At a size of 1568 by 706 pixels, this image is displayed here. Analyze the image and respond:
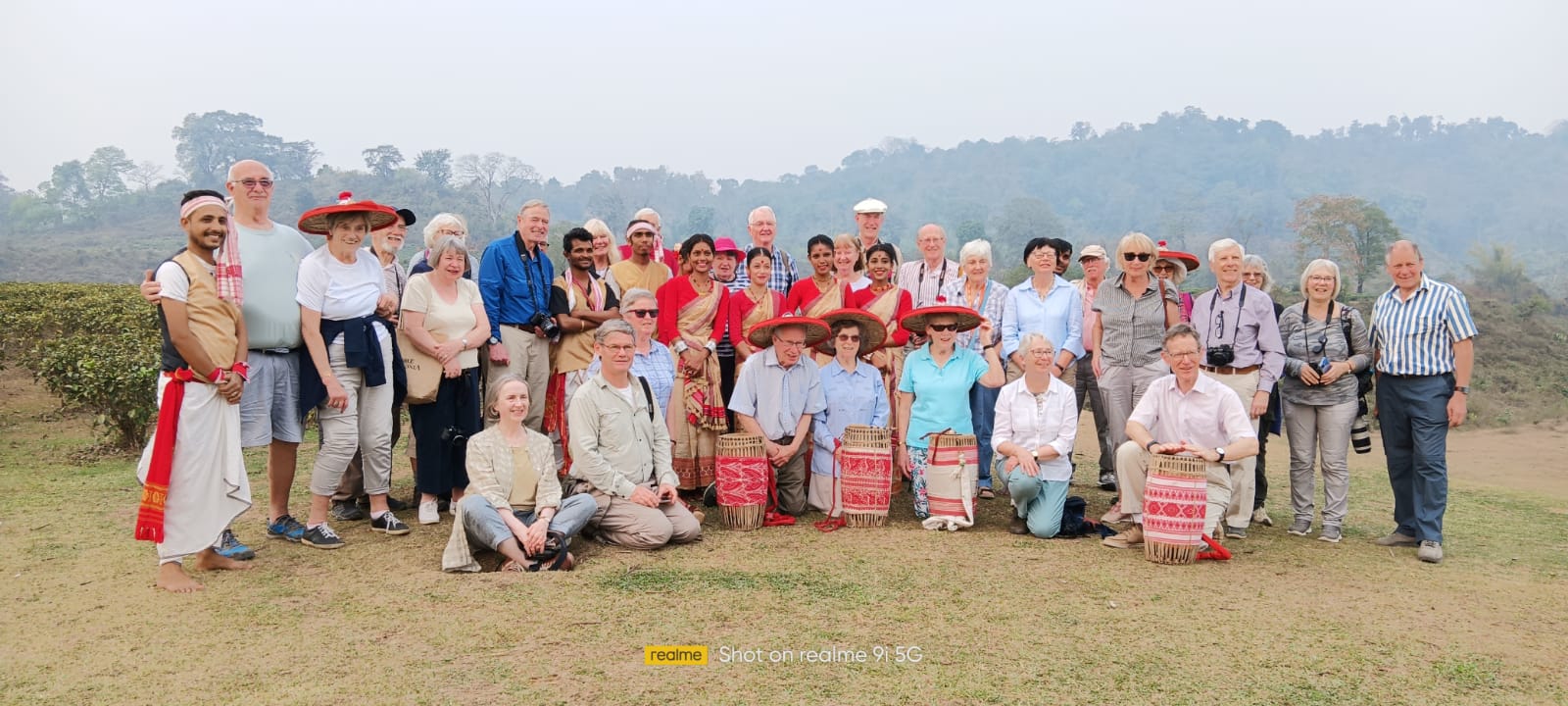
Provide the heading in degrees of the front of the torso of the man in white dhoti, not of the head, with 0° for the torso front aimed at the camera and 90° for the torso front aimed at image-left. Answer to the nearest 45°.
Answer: approximately 315°

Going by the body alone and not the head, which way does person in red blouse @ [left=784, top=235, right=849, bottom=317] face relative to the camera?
toward the camera

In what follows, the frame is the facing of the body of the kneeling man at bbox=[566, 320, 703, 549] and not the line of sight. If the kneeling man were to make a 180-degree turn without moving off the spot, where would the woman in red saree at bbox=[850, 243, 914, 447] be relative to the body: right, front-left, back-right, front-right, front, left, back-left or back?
right

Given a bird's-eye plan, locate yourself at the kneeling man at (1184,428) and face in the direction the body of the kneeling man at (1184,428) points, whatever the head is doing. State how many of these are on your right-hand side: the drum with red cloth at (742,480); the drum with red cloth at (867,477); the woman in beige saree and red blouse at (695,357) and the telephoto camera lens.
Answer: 3

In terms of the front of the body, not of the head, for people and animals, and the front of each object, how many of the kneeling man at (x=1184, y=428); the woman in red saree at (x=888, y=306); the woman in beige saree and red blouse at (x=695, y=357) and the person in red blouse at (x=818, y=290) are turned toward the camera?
4

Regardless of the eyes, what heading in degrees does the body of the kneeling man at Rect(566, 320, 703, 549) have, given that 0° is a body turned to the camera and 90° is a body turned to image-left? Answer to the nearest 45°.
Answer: approximately 315°

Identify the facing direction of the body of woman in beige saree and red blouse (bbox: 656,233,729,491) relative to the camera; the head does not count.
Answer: toward the camera

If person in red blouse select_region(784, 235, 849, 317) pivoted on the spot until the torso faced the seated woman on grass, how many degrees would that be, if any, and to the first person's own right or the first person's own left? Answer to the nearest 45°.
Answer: approximately 45° to the first person's own right

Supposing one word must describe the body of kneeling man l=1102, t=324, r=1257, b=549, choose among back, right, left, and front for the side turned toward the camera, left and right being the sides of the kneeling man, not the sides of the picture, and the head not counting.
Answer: front

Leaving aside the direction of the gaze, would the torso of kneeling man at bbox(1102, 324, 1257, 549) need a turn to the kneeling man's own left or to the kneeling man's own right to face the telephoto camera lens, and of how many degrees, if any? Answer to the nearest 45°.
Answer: approximately 135° to the kneeling man's own left

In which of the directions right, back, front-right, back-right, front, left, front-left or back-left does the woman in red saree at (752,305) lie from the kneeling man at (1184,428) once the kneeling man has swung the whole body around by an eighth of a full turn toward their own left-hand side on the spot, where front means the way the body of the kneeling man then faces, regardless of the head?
back-right

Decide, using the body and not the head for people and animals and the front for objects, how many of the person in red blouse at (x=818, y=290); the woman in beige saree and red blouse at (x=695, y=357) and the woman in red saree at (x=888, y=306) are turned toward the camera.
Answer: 3

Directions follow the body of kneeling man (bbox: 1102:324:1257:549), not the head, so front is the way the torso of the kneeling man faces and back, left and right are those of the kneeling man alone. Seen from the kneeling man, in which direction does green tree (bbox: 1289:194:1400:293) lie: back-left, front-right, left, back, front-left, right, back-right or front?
back
